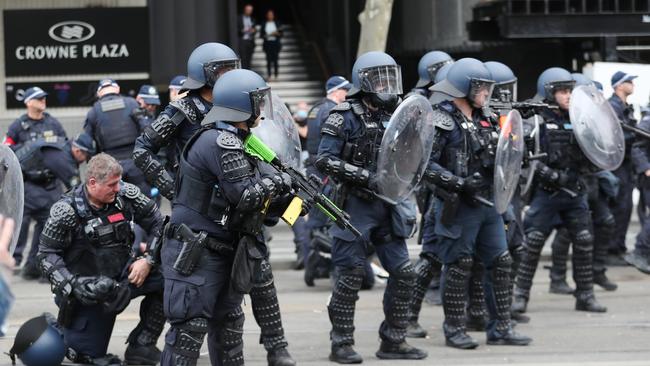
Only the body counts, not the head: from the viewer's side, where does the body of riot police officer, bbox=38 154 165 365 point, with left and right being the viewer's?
facing the viewer and to the right of the viewer

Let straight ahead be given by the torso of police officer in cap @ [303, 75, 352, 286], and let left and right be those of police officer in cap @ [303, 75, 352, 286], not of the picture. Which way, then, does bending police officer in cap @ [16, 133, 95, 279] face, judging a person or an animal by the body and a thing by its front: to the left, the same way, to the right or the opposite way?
the same way

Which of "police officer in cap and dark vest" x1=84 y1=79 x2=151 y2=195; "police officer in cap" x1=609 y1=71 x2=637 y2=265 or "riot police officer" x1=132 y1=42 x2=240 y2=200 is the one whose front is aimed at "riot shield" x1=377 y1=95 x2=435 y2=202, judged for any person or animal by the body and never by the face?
"riot police officer" x1=132 y1=42 x2=240 y2=200

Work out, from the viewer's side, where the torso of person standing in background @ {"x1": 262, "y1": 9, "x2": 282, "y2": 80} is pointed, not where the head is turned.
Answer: toward the camera

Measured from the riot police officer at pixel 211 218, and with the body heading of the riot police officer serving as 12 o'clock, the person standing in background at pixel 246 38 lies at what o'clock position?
The person standing in background is roughly at 9 o'clock from the riot police officer.

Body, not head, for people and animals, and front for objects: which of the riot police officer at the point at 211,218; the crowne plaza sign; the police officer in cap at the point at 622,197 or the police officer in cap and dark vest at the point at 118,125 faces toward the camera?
the crowne plaza sign

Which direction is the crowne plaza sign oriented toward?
toward the camera

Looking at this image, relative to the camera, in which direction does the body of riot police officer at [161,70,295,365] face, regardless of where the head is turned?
to the viewer's right

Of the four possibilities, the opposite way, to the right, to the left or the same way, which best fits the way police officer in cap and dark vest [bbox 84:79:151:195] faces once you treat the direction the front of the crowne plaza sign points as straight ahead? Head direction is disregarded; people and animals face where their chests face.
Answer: the opposite way

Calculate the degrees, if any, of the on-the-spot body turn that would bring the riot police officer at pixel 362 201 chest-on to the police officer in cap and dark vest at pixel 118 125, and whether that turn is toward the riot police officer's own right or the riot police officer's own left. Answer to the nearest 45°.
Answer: approximately 180°

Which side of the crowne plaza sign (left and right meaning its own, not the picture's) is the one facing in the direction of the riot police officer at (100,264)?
front

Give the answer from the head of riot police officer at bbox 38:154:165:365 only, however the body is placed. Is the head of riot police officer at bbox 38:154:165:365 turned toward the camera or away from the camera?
toward the camera

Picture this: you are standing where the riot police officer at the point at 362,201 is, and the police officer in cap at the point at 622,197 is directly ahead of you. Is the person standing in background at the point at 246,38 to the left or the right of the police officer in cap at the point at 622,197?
left

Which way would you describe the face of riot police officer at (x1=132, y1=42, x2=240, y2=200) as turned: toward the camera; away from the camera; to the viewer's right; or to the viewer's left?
to the viewer's right

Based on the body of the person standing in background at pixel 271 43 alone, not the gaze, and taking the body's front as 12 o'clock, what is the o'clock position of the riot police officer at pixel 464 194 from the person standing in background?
The riot police officer is roughly at 12 o'clock from the person standing in background.
